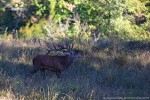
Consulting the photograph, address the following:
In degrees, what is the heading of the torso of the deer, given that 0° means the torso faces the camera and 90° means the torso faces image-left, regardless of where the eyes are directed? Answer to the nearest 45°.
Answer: approximately 270°
